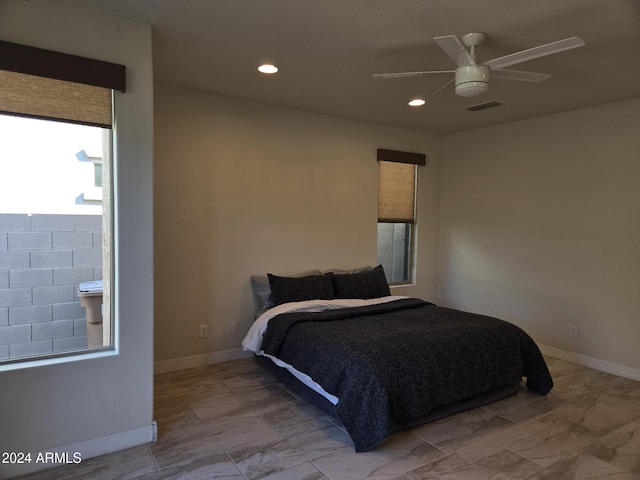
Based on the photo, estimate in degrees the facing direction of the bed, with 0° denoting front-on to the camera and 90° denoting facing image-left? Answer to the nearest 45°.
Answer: approximately 315°

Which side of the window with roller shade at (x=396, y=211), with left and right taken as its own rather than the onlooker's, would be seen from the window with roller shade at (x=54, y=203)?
right

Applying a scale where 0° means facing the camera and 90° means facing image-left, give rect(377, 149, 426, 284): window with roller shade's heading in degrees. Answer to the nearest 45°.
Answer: approximately 315°

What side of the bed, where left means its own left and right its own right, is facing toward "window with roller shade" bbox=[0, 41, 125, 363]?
right

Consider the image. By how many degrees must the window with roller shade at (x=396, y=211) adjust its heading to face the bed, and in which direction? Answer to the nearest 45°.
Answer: approximately 45° to its right
